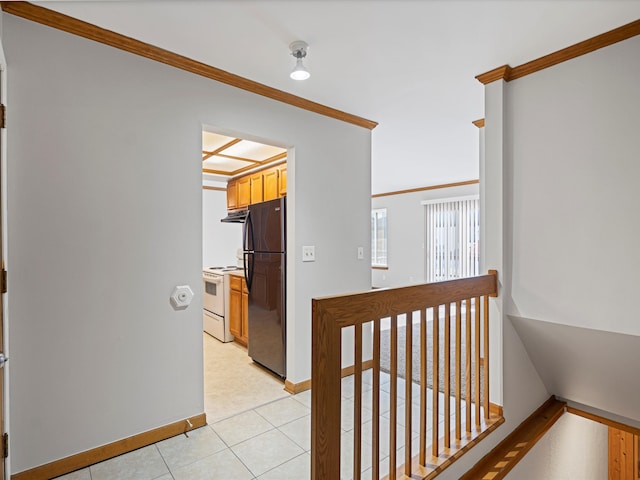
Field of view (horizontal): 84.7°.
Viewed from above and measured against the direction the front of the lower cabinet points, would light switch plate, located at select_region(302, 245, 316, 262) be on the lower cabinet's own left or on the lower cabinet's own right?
on the lower cabinet's own left

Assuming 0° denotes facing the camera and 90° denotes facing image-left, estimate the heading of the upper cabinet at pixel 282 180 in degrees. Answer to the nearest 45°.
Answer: approximately 45°

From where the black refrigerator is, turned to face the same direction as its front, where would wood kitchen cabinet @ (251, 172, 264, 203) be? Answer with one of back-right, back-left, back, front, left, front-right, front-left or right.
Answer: back-right
